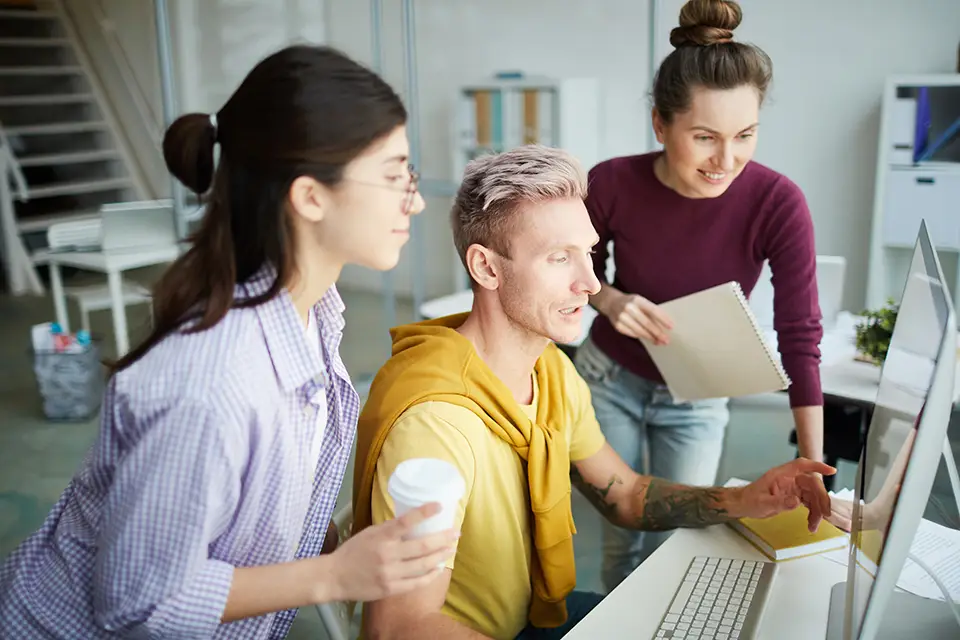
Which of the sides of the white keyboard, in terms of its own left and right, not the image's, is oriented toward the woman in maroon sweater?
right

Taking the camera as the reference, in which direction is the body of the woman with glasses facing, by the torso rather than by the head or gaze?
to the viewer's right

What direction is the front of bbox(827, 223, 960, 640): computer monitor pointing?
to the viewer's left

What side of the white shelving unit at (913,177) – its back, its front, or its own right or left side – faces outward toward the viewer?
front

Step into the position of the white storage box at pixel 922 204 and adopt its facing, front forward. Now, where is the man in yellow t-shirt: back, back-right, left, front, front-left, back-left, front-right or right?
front

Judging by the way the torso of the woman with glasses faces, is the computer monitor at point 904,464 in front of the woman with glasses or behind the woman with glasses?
in front

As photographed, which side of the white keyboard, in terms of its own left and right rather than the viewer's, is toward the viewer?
left

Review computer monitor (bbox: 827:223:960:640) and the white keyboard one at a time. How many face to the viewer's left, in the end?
2

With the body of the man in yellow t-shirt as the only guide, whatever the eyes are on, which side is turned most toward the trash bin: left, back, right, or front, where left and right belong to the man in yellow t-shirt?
back

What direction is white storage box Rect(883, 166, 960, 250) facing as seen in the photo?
toward the camera

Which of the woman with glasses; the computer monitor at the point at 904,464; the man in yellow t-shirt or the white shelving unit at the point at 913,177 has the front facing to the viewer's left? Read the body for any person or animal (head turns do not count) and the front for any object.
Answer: the computer monitor

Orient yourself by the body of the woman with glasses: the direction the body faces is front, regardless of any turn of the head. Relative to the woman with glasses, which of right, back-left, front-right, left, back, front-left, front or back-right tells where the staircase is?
left

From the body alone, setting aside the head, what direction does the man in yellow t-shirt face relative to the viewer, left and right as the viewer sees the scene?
facing the viewer and to the right of the viewer

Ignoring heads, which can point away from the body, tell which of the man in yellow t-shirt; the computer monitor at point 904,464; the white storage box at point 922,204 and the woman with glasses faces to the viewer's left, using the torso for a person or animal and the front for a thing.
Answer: the computer monitor

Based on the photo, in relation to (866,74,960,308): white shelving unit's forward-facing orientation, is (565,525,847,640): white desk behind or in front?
in front

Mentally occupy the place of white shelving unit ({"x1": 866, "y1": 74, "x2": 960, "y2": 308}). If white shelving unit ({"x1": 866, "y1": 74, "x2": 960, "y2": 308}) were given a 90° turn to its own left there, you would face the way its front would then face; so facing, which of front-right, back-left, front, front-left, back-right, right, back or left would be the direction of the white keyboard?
right

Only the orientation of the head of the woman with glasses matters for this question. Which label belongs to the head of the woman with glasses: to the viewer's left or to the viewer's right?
to the viewer's right

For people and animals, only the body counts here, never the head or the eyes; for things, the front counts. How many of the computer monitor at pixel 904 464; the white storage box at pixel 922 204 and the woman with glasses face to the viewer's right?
1
